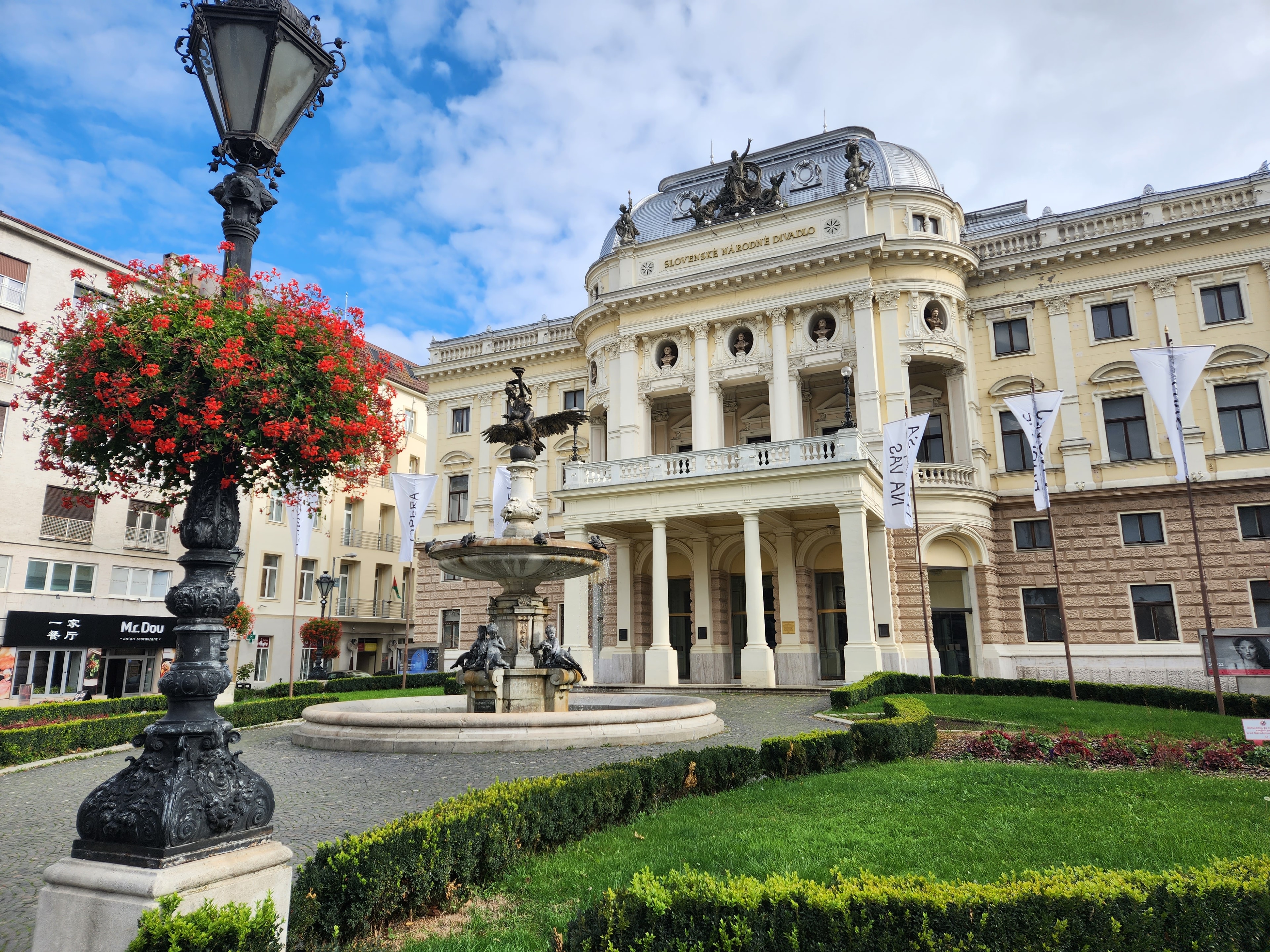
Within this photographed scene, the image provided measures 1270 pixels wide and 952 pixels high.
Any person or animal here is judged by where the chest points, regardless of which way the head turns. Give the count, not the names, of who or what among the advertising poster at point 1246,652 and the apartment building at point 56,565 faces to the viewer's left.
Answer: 0

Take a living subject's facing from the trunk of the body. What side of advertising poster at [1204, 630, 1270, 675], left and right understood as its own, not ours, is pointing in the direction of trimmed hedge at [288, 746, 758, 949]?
front

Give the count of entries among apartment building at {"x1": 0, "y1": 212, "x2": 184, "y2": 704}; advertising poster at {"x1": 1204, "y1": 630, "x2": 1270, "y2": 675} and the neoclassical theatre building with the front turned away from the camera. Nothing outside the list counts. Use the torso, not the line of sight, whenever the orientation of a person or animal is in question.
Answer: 0

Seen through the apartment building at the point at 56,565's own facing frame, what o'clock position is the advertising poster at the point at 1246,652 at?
The advertising poster is roughly at 12 o'clock from the apartment building.

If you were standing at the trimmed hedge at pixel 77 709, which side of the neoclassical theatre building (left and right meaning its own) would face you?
front

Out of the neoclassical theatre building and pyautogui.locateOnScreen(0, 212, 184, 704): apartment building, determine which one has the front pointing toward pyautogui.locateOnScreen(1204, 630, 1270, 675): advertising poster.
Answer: the apartment building

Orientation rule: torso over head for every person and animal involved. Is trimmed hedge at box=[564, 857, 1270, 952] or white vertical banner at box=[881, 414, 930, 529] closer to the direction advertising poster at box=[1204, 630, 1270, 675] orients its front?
the trimmed hedge

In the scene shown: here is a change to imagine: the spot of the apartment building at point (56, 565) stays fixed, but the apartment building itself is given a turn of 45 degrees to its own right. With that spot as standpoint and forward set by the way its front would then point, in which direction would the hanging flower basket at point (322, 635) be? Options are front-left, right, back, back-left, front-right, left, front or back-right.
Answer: left

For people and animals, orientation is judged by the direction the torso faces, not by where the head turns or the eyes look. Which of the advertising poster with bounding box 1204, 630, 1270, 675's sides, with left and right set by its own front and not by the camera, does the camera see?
front

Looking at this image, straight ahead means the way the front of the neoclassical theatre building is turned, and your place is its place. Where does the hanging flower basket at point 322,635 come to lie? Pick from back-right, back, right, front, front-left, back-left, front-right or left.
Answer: front-right

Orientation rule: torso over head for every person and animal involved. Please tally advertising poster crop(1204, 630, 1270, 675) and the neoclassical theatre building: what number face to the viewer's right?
0

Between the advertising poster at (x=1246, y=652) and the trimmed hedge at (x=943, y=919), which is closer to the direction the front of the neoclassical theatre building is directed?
the trimmed hedge

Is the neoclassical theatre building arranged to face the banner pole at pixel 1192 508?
no

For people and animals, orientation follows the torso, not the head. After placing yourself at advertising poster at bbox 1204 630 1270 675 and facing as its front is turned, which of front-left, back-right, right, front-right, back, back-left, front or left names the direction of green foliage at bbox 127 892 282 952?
front

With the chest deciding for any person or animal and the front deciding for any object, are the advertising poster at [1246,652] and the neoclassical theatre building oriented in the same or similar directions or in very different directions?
same or similar directions

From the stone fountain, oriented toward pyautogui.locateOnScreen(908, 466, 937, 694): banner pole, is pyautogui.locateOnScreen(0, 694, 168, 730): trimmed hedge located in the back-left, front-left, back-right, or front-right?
back-left

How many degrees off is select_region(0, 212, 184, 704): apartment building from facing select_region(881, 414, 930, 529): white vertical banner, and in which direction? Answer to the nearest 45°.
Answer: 0° — it already faces it
